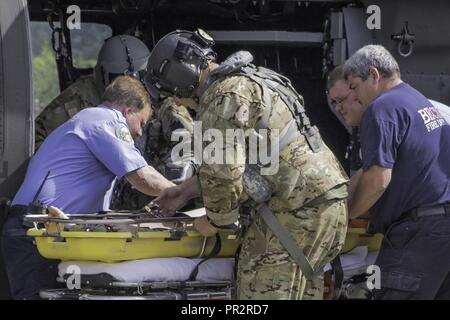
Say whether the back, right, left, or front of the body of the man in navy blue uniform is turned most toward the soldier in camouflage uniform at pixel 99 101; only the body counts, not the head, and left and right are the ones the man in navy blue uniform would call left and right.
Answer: front

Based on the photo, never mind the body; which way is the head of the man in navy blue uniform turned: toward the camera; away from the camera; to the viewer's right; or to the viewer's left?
to the viewer's left

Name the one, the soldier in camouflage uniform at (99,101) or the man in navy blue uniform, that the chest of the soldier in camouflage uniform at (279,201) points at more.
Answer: the soldier in camouflage uniform

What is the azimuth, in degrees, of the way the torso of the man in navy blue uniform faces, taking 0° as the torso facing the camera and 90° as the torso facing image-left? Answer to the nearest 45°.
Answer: approximately 135°

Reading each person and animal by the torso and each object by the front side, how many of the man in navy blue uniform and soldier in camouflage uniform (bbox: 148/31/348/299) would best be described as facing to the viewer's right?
0

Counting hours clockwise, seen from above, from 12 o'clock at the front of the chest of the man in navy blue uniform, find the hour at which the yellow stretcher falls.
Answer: The yellow stretcher is roughly at 10 o'clock from the man in navy blue uniform.

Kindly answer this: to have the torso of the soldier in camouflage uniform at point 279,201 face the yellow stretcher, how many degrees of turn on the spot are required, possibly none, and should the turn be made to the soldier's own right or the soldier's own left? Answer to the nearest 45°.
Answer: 0° — they already face it

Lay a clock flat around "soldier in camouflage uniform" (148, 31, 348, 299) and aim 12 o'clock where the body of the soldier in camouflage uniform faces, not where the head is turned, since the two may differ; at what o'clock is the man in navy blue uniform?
The man in navy blue uniform is roughly at 5 o'clock from the soldier in camouflage uniform.

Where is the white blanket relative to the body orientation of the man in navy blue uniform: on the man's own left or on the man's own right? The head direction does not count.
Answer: on the man's own left

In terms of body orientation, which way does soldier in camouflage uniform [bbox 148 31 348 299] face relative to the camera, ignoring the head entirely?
to the viewer's left
